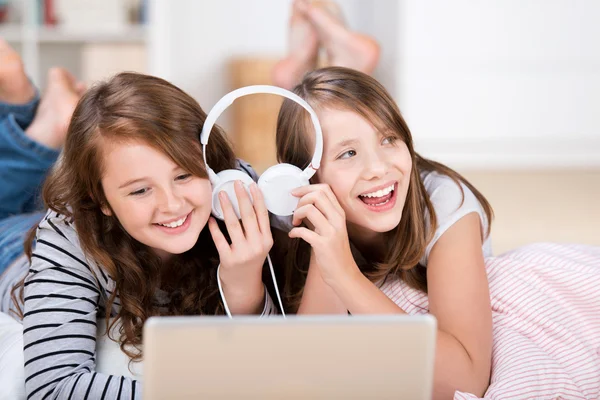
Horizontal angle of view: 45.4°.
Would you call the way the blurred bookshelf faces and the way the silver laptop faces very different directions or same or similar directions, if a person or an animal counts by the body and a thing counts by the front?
very different directions

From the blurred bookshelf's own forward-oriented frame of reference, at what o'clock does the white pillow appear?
The white pillow is roughly at 12 o'clock from the blurred bookshelf.

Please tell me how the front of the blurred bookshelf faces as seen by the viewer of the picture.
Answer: facing the viewer

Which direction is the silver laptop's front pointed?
away from the camera

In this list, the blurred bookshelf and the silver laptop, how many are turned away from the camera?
1

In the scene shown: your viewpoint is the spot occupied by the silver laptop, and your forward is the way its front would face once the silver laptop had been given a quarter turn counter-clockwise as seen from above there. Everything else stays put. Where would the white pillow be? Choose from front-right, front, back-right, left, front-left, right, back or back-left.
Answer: front-right

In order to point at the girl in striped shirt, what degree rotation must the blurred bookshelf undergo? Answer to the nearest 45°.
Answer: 0° — it already faces them

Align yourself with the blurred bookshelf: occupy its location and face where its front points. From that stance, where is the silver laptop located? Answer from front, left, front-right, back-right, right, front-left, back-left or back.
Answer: front

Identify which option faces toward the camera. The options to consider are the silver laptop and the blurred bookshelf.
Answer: the blurred bookshelf

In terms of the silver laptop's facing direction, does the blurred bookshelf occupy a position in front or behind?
in front
